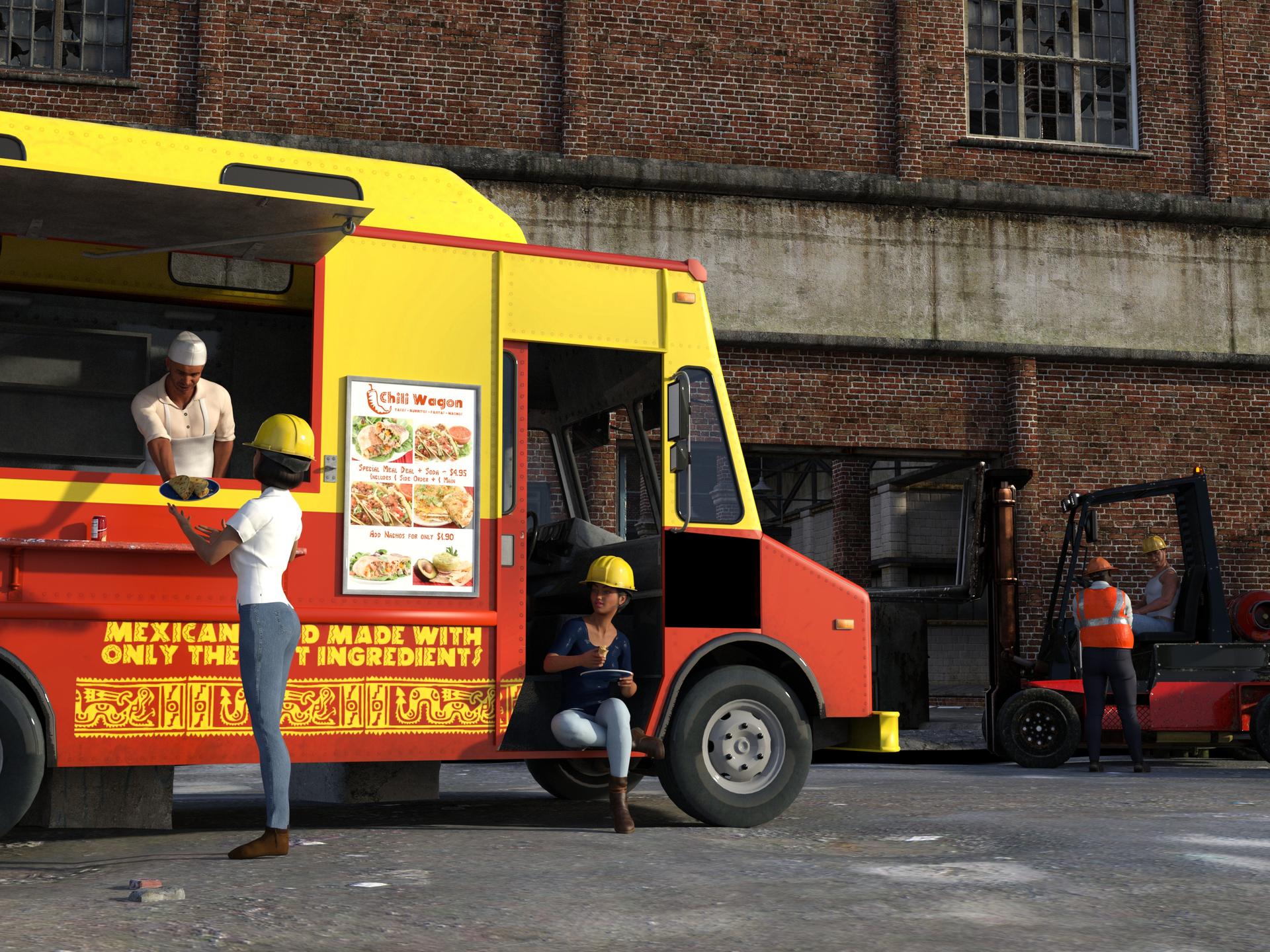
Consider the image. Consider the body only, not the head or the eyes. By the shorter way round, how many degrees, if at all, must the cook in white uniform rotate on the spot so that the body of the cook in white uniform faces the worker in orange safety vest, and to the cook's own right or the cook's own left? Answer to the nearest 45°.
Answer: approximately 135° to the cook's own left

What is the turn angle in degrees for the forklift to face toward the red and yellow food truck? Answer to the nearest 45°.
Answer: approximately 45° to its left

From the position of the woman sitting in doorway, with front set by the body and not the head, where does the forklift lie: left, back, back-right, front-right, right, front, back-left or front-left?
back-left

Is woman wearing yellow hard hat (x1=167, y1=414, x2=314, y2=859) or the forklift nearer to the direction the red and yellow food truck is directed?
the forklift

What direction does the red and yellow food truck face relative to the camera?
to the viewer's right

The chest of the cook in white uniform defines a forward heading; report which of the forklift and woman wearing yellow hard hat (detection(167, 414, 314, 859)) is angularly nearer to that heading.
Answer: the woman wearing yellow hard hat

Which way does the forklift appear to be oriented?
to the viewer's left

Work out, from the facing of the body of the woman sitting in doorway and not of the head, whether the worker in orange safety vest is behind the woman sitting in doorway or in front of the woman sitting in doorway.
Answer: behind

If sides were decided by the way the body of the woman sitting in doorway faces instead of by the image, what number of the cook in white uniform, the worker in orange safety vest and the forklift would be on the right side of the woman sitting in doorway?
1

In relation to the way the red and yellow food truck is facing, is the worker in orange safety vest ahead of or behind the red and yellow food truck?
ahead
